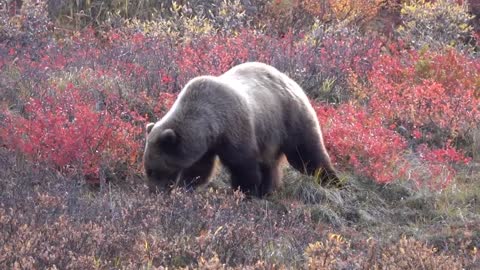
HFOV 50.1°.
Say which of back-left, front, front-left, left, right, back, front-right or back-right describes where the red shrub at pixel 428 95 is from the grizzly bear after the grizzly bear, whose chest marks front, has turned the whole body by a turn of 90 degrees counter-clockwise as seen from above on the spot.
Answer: back-left

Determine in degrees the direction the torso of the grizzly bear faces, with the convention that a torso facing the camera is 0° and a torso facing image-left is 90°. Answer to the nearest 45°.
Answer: approximately 90°

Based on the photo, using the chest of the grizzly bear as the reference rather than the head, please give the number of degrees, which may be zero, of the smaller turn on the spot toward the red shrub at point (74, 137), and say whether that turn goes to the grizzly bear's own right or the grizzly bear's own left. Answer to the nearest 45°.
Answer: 0° — it already faces it

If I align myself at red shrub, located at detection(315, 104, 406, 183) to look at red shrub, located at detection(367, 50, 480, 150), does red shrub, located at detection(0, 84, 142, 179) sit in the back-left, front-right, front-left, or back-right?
back-left
